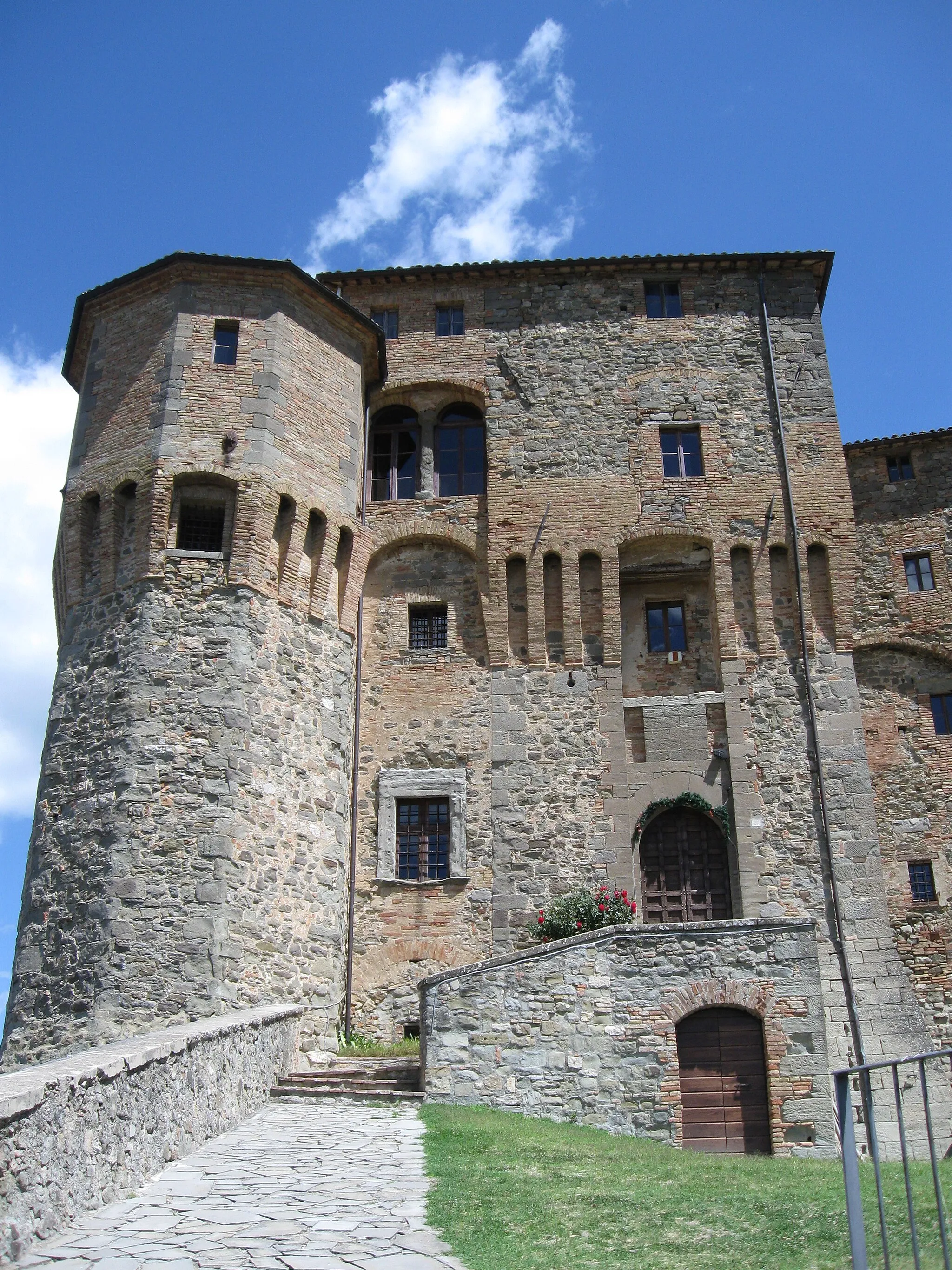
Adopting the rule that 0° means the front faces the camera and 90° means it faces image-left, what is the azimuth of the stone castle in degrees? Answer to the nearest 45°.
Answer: approximately 0°

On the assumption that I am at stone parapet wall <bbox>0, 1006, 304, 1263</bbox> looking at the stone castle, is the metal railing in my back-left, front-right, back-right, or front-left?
back-right

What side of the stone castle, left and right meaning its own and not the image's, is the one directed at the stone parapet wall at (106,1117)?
front

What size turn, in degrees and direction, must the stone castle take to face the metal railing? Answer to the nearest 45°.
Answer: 0° — it already faces it
